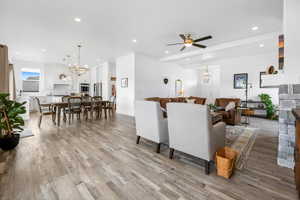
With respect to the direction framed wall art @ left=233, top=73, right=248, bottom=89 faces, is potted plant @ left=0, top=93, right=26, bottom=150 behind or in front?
in front

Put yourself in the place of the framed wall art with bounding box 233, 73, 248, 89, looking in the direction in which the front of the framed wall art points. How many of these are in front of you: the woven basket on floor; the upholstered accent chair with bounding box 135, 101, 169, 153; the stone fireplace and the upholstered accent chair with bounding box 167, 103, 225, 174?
4

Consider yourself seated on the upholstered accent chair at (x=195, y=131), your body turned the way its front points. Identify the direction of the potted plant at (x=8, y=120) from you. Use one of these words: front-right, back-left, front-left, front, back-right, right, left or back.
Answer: back-left

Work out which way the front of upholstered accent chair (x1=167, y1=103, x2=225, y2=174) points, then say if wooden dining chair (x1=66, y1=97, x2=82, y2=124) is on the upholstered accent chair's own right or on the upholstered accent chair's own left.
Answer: on the upholstered accent chair's own left

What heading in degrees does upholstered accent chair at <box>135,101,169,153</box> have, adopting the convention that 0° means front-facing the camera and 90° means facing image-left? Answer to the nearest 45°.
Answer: approximately 225°

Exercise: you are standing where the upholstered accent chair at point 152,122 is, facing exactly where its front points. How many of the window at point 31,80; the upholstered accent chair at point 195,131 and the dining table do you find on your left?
2

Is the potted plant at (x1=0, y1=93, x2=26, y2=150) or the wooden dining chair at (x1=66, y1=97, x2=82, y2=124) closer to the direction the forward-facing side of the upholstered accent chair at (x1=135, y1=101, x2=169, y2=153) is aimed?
the wooden dining chair

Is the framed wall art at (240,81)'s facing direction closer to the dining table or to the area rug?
the area rug

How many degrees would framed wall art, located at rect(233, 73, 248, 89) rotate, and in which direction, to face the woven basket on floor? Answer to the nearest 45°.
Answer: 0° — it already faces it

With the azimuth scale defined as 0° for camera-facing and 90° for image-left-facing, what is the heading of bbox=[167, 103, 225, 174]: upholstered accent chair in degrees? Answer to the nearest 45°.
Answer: approximately 225°

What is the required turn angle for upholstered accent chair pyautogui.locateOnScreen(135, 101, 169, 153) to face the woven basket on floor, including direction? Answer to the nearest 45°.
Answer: approximately 90° to its right
